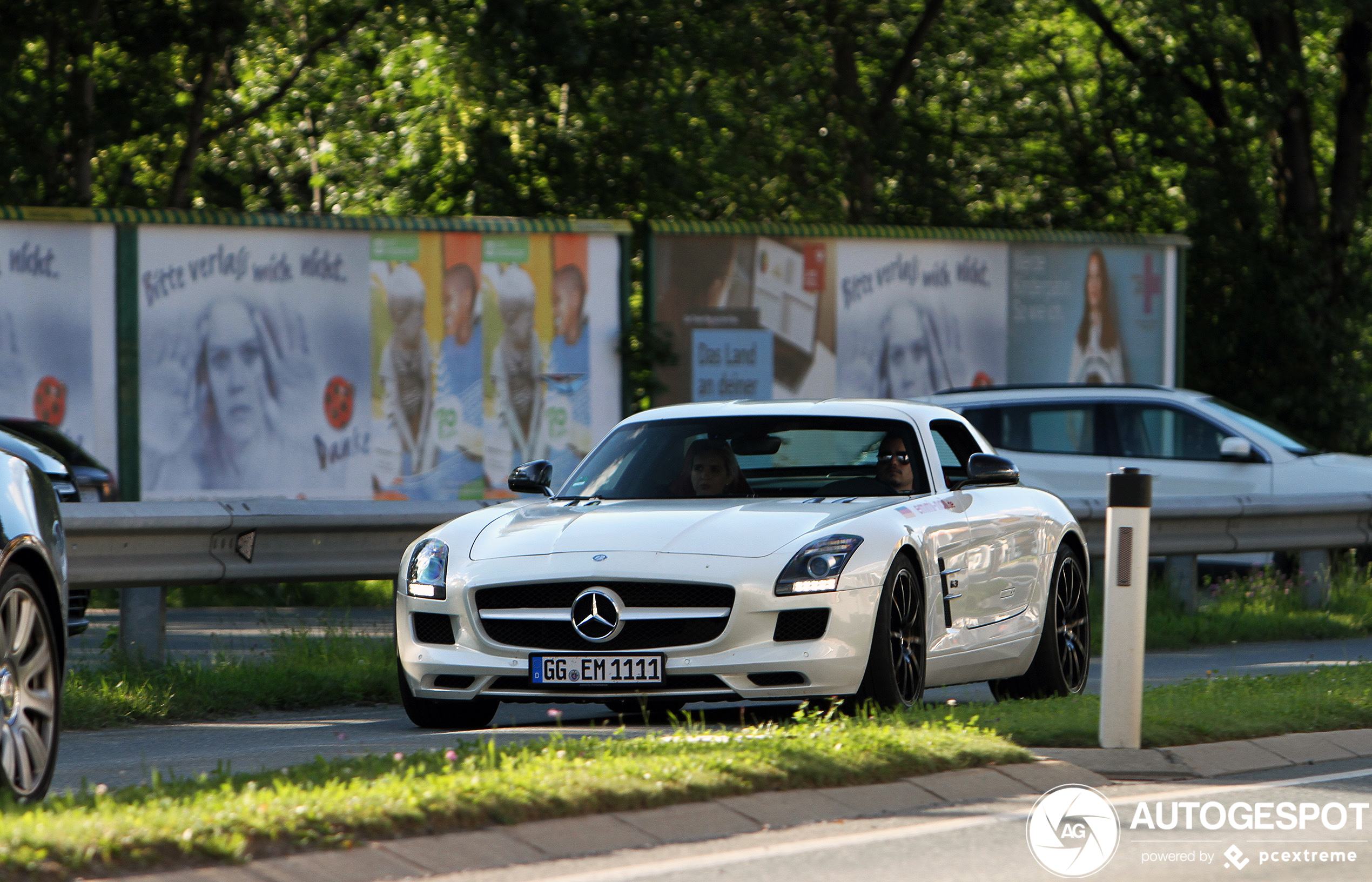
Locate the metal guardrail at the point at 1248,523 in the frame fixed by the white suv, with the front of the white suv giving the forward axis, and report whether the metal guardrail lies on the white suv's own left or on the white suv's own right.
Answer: on the white suv's own right

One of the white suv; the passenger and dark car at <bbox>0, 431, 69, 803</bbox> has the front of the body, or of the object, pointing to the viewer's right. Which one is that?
the white suv

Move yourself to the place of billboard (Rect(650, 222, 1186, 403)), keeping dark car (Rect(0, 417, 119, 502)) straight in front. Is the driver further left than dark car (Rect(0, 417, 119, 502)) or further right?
left

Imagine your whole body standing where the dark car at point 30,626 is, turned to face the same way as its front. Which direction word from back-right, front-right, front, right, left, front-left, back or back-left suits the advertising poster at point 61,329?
back-right

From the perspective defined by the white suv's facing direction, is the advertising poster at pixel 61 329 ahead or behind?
behind

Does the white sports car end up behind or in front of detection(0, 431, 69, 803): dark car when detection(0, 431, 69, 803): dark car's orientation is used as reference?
behind

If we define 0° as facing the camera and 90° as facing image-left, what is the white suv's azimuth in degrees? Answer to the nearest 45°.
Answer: approximately 270°

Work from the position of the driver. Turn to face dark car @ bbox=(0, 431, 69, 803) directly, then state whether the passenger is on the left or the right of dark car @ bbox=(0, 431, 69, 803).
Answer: right
